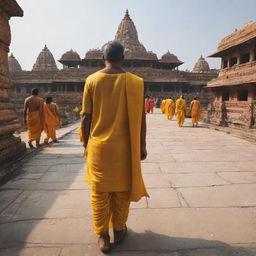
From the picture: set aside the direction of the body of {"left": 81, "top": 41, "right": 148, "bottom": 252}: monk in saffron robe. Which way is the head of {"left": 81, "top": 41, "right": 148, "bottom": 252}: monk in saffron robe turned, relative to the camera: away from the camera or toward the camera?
away from the camera

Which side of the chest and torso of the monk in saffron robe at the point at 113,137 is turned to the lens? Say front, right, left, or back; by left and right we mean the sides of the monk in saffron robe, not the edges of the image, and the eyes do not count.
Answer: back

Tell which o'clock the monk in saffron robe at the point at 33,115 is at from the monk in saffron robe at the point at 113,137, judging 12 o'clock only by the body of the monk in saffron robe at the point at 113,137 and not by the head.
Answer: the monk in saffron robe at the point at 33,115 is roughly at 11 o'clock from the monk in saffron robe at the point at 113,137.

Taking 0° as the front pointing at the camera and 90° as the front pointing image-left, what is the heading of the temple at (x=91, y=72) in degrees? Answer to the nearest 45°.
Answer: approximately 0°

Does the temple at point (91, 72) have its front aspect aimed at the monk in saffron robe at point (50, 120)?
yes
